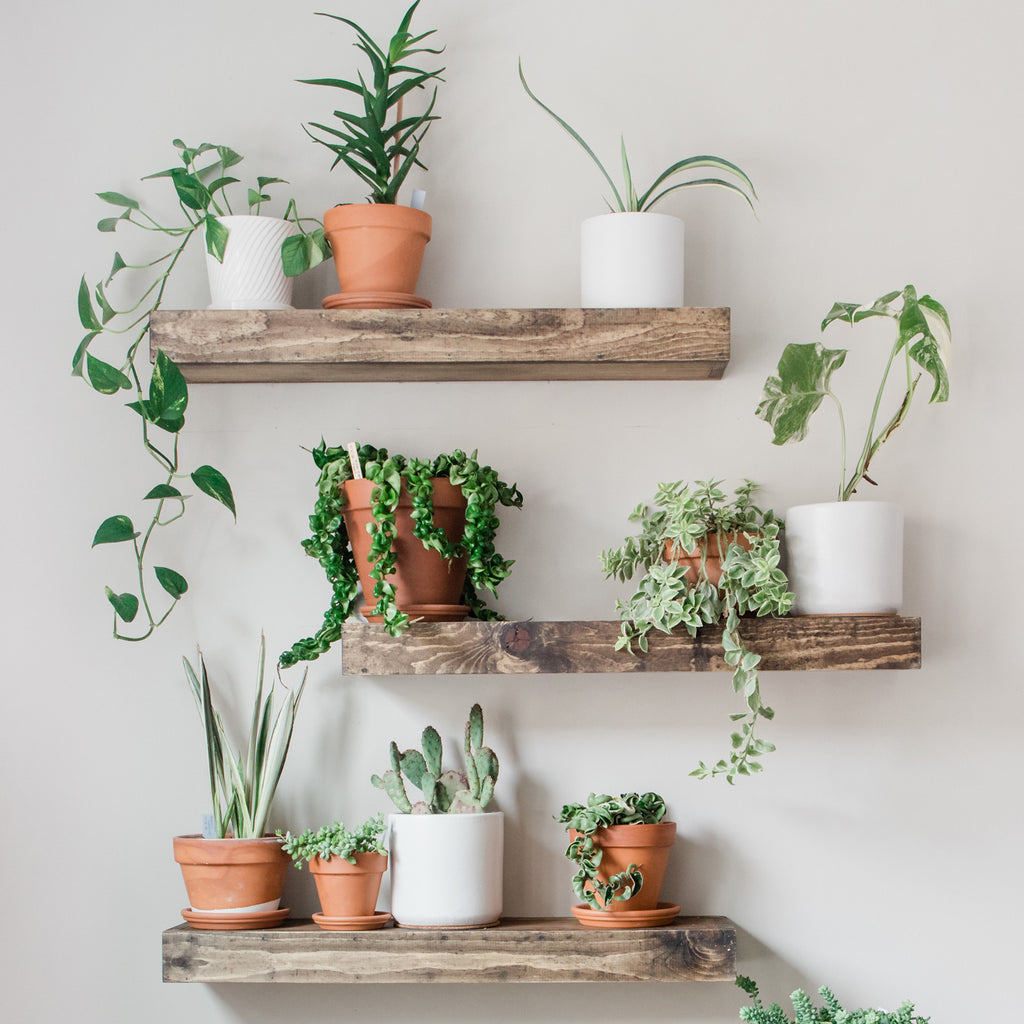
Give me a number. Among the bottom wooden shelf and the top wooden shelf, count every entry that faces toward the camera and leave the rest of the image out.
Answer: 2

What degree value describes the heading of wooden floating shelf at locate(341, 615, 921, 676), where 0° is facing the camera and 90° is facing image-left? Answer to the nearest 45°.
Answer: approximately 0°

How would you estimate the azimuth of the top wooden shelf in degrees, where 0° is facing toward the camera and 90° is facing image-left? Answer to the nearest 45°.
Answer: approximately 0°

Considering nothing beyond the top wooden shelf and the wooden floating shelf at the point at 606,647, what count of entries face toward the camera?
2
